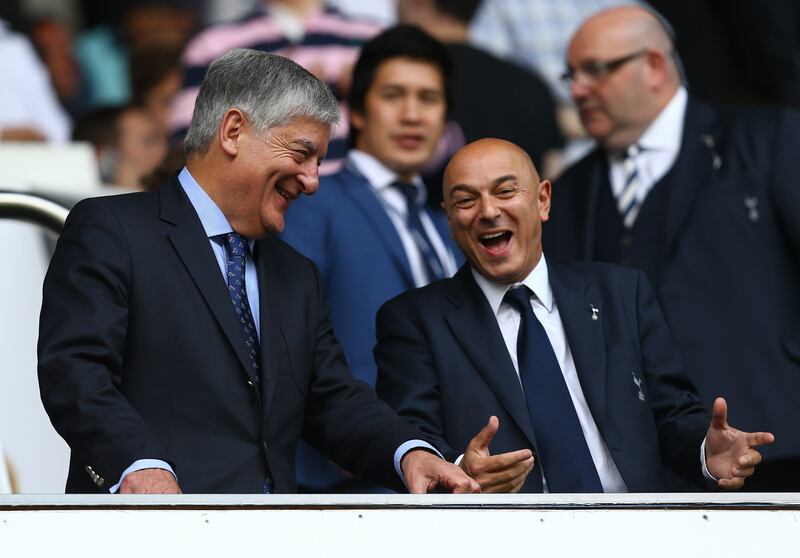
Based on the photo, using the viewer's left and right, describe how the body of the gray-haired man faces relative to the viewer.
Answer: facing the viewer and to the right of the viewer

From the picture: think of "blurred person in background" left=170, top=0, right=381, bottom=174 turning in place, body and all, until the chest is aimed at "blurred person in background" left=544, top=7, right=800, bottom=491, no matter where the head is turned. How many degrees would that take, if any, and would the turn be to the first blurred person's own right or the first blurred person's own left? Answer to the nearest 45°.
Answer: approximately 45° to the first blurred person's own left

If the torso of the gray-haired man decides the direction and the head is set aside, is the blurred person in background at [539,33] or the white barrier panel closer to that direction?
the white barrier panel

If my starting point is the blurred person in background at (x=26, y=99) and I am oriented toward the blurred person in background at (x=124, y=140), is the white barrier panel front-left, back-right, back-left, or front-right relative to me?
front-right

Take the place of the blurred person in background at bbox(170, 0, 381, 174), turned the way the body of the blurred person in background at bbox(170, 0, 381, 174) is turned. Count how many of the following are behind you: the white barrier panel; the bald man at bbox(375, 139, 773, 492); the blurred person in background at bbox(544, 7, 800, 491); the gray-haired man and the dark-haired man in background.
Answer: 0

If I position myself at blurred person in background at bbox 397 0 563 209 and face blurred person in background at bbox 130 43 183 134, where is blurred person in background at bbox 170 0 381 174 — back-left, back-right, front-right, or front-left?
front-left

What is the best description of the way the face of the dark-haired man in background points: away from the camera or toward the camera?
toward the camera

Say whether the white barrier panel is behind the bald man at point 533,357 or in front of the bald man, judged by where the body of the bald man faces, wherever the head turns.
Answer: in front

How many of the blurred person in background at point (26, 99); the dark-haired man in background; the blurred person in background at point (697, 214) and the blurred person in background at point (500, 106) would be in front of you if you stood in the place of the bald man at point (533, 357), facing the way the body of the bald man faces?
0

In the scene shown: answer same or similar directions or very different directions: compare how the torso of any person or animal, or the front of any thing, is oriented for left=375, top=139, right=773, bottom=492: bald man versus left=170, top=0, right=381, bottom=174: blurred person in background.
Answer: same or similar directions

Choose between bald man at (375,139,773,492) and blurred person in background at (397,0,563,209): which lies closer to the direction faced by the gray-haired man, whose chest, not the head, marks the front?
the bald man

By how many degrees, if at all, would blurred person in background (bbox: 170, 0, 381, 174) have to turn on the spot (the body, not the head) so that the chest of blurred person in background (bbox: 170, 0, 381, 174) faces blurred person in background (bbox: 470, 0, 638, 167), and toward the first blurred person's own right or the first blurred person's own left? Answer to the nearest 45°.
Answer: approximately 135° to the first blurred person's own left

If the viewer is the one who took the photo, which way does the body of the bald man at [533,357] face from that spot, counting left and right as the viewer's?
facing the viewer

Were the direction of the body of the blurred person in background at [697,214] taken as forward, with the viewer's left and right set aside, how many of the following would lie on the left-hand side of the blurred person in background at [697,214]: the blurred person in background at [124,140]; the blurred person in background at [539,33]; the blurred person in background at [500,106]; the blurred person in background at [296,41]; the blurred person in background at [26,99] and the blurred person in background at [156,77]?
0

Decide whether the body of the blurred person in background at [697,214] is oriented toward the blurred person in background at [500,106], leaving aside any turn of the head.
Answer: no

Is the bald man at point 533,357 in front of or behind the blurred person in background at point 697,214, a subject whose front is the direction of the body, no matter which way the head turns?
in front
